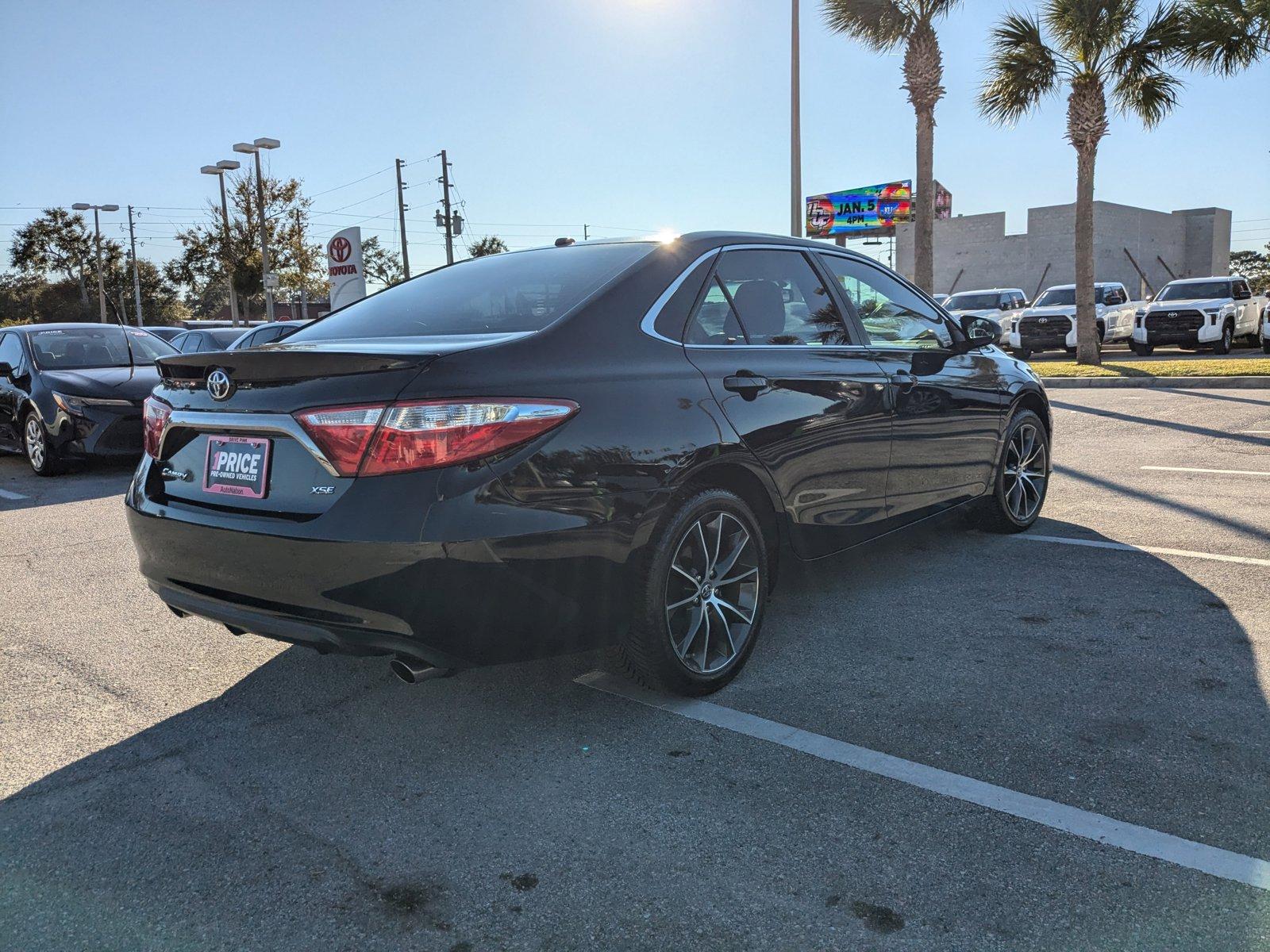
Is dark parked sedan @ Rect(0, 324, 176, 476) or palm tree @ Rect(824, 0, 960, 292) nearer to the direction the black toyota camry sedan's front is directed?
the palm tree

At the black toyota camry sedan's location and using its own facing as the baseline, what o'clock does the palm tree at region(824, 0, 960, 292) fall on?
The palm tree is roughly at 11 o'clock from the black toyota camry sedan.

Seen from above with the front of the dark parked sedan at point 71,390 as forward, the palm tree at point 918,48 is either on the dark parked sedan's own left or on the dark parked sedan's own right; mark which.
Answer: on the dark parked sedan's own left

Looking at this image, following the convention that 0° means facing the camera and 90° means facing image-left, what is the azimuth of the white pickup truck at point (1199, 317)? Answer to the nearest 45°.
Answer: approximately 45°

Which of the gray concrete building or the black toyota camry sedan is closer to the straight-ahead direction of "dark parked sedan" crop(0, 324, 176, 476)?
the black toyota camry sedan

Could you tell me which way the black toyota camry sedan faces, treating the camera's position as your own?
facing away from the viewer and to the right of the viewer
